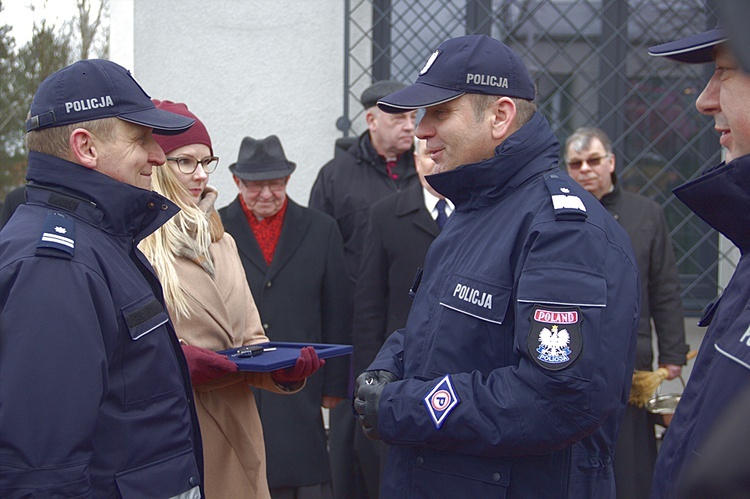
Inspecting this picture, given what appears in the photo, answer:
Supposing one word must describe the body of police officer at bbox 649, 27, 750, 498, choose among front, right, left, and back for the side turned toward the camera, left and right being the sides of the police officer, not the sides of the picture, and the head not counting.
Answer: left

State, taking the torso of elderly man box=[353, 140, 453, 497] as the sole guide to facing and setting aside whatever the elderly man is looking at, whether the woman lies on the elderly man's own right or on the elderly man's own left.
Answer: on the elderly man's own right

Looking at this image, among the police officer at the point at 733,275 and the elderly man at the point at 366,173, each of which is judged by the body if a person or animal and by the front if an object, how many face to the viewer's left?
1

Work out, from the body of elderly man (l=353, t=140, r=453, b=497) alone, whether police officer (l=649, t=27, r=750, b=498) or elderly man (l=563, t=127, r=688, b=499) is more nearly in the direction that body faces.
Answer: the police officer

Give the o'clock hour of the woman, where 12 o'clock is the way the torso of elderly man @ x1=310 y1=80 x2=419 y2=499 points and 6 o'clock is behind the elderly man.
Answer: The woman is roughly at 2 o'clock from the elderly man.

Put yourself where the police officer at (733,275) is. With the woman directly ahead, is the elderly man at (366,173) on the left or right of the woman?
right

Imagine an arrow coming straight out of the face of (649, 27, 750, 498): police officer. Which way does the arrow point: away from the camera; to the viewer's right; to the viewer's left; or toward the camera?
to the viewer's left

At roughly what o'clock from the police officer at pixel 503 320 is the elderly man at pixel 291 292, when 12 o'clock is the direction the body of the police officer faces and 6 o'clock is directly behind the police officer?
The elderly man is roughly at 2 o'clock from the police officer.

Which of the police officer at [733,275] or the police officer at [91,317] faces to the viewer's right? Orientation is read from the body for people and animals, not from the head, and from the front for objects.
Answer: the police officer at [91,317]
